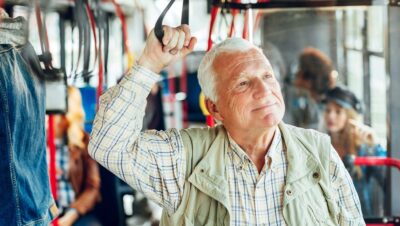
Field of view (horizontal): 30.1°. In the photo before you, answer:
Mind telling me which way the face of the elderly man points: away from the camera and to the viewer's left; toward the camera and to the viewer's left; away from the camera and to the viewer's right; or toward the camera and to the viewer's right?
toward the camera and to the viewer's right

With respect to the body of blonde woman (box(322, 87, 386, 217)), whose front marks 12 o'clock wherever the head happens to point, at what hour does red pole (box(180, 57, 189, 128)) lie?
The red pole is roughly at 1 o'clock from the blonde woman.

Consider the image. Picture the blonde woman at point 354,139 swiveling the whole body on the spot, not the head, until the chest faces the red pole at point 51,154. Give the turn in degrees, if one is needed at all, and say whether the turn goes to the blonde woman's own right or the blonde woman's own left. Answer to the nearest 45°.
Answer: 0° — they already face it

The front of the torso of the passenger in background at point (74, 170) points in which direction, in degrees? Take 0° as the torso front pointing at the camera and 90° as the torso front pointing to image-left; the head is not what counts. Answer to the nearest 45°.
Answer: approximately 45°

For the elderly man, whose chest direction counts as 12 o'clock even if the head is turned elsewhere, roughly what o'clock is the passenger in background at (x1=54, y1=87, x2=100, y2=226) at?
The passenger in background is roughly at 5 o'clock from the elderly man.

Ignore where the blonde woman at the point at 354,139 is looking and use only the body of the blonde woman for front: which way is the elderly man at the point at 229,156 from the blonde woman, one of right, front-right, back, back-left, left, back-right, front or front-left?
front-left

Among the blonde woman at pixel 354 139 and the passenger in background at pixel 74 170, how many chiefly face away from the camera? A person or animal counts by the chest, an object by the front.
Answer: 0

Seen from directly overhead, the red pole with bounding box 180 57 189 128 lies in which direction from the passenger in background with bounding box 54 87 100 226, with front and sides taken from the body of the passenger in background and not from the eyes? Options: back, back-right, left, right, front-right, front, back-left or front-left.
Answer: back-left

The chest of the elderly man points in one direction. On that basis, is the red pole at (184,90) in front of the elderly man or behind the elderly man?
behind

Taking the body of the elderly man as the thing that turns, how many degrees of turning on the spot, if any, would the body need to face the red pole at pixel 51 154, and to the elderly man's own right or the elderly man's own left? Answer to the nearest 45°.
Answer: approximately 135° to the elderly man's own right

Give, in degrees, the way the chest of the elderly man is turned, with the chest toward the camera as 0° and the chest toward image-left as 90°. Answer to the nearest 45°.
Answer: approximately 0°

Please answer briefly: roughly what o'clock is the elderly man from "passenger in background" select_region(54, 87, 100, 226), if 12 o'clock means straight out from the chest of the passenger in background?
The elderly man is roughly at 10 o'clock from the passenger in background.
